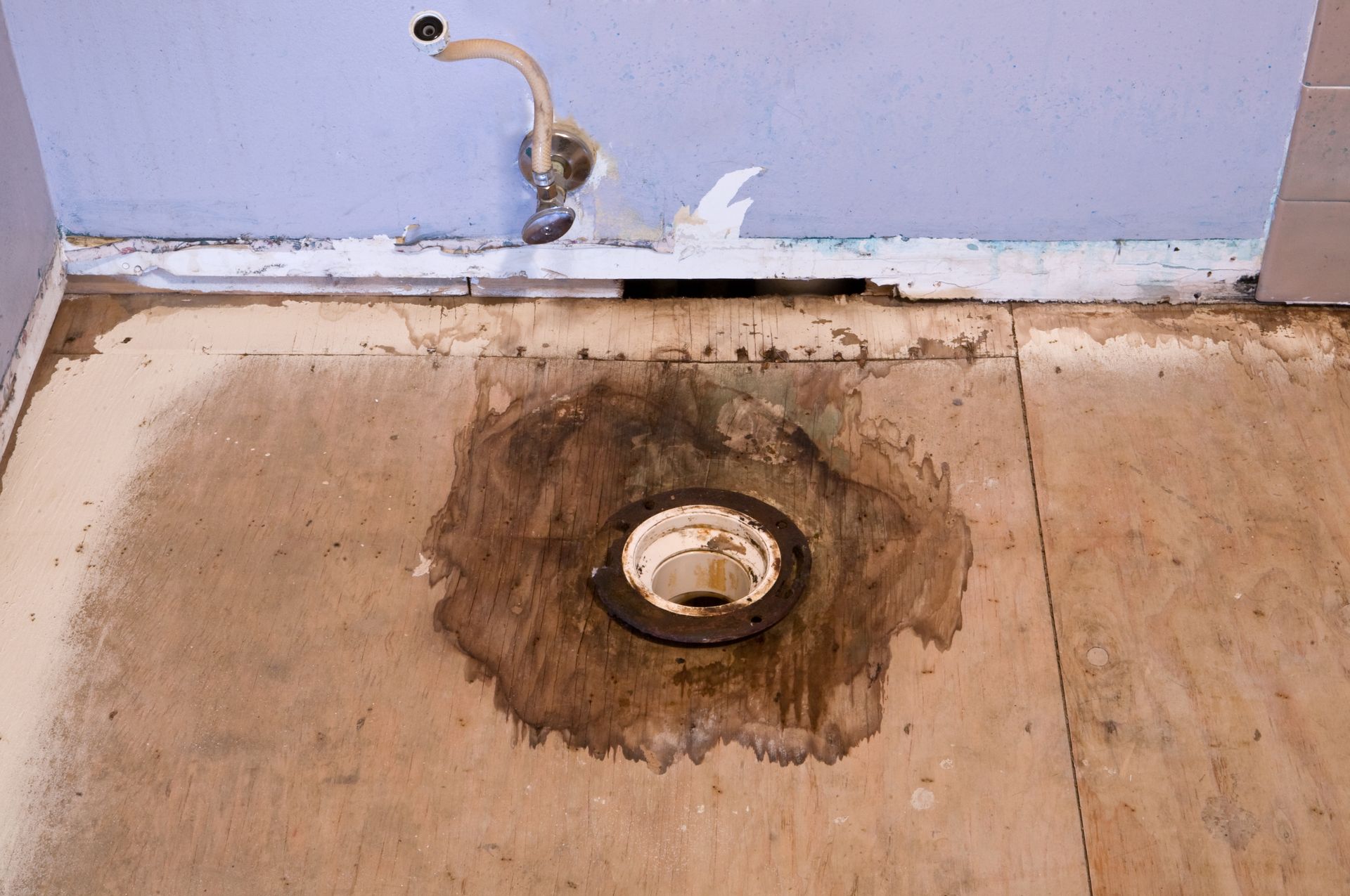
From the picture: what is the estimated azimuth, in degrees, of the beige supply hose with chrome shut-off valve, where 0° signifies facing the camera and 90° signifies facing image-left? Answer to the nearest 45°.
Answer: approximately 0°
